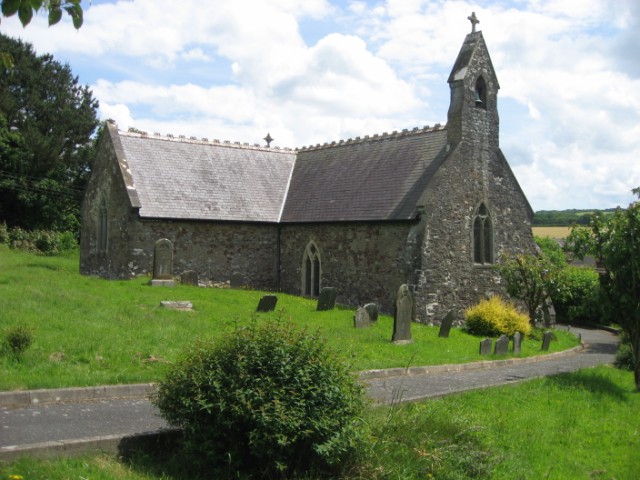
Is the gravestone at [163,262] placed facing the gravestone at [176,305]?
yes

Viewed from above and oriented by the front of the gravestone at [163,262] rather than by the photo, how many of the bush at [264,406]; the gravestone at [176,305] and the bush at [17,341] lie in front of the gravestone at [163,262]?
3

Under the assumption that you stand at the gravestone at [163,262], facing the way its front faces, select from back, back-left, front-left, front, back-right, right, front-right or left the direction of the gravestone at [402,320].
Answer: front-left

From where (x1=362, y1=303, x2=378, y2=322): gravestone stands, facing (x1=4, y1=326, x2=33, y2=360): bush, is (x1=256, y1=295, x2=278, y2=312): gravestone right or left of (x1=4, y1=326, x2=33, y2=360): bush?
right

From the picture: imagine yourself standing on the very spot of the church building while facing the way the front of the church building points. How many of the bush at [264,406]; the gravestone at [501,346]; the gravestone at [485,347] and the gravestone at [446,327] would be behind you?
0

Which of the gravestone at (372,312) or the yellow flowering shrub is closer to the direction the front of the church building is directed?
the yellow flowering shrub

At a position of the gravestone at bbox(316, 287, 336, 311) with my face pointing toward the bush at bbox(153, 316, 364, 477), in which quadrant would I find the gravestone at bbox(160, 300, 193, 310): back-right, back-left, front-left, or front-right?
front-right

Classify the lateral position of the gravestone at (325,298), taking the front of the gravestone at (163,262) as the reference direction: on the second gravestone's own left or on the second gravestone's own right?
on the second gravestone's own left

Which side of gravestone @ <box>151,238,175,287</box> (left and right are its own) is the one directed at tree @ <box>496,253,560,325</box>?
left

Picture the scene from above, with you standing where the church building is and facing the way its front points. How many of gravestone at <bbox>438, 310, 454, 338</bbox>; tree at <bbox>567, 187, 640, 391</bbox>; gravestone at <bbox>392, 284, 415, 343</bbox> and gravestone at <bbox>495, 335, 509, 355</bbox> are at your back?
0

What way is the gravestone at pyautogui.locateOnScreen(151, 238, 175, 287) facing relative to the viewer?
toward the camera

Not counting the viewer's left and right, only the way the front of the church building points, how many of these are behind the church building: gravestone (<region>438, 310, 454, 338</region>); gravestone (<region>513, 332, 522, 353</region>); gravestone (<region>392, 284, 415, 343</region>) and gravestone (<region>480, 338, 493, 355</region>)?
0

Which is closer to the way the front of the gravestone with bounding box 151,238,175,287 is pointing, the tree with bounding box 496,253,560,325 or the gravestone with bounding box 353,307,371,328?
the gravestone

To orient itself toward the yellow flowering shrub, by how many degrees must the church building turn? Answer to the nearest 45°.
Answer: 0° — it already faces it

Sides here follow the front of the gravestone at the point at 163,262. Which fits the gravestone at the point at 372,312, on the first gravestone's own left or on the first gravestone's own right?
on the first gravestone's own left

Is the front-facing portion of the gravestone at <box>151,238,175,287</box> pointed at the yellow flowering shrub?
no

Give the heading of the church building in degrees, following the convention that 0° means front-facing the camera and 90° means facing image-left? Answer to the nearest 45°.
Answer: approximately 315°
